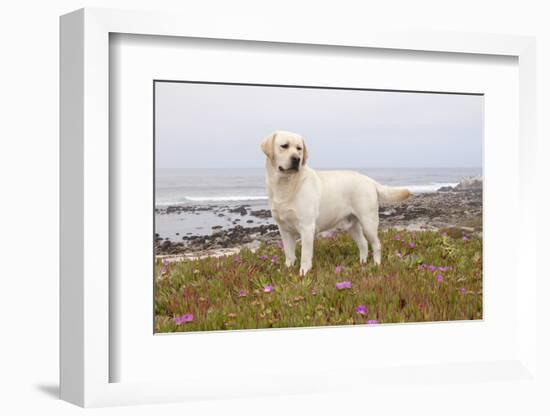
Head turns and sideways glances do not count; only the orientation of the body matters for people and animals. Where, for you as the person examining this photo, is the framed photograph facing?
facing the viewer and to the right of the viewer
